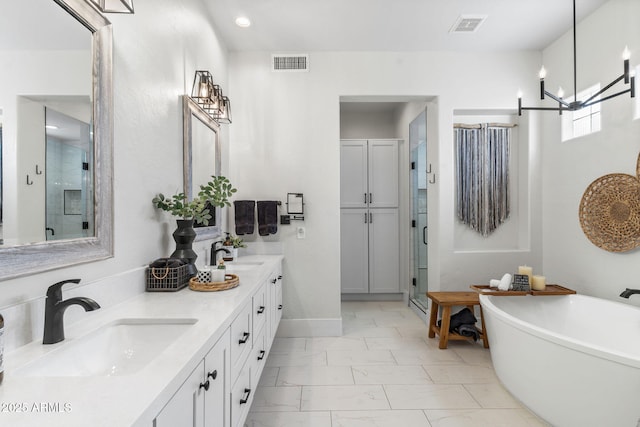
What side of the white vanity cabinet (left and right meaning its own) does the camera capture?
right

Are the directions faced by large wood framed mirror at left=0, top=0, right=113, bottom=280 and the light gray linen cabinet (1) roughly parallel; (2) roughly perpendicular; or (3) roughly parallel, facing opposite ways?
roughly perpendicular

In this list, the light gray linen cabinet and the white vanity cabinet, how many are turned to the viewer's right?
1
